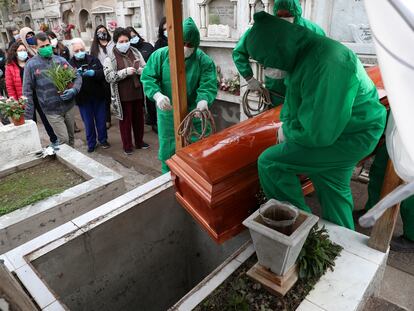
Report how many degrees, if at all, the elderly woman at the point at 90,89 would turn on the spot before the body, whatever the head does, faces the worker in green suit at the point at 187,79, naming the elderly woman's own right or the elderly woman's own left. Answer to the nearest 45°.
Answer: approximately 45° to the elderly woman's own left

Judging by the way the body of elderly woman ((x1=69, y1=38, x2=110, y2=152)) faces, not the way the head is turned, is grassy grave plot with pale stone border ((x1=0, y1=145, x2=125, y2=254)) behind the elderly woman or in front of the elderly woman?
in front

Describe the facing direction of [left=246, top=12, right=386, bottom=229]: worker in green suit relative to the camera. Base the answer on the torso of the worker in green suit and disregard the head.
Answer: to the viewer's left

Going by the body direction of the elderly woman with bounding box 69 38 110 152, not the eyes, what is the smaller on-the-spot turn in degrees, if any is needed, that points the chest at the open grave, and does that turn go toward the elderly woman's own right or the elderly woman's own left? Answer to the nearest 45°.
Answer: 0° — they already face it

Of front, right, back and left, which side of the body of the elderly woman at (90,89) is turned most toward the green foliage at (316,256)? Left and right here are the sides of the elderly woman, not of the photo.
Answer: front

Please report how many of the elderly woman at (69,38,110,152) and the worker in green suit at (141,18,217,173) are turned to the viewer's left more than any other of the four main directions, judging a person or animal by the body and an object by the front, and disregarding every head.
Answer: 0

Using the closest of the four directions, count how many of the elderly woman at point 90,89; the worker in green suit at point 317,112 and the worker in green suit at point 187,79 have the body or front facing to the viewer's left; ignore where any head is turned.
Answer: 1

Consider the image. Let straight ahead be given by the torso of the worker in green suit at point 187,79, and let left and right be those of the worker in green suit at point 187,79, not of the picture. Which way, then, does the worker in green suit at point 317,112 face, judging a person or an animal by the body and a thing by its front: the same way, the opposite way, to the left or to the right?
to the right

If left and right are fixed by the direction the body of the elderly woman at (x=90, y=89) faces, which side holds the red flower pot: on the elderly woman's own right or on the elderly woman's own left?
on the elderly woman's own right

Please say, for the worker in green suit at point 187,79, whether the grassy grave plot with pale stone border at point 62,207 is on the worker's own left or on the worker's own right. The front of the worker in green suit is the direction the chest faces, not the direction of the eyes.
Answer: on the worker's own right

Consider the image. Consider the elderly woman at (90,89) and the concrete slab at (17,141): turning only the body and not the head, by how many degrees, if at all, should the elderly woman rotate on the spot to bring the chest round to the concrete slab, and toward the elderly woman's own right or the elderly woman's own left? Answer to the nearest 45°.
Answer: approximately 45° to the elderly woman's own right

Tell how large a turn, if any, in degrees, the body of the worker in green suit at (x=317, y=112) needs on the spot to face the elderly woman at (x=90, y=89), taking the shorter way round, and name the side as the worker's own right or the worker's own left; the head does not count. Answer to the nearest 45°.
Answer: approximately 45° to the worker's own right
